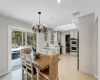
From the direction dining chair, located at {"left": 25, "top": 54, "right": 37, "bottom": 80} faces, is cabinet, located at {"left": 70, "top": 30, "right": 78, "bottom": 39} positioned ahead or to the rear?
ahead

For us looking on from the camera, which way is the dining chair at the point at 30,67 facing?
facing away from the viewer and to the right of the viewer
